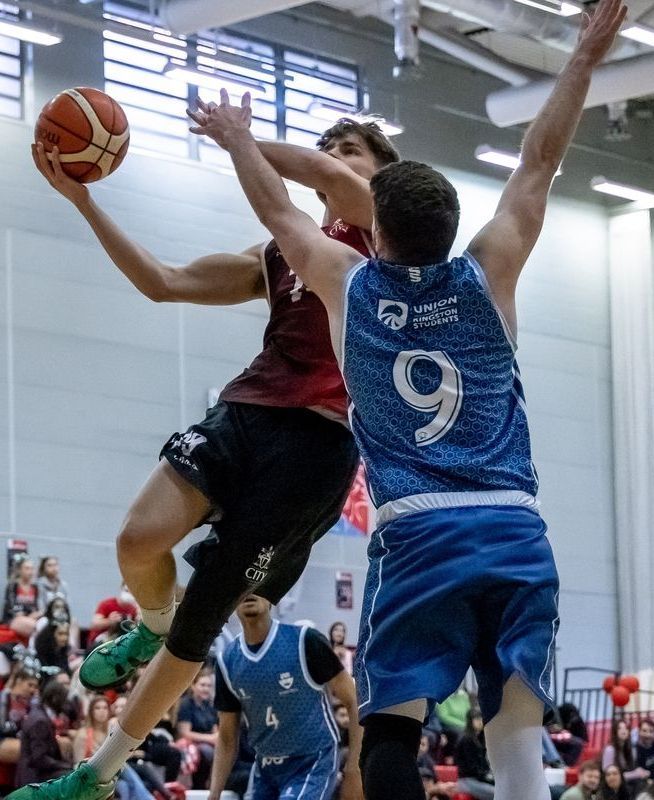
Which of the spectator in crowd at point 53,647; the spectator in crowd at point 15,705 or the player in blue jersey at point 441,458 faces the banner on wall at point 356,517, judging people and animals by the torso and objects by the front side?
the player in blue jersey

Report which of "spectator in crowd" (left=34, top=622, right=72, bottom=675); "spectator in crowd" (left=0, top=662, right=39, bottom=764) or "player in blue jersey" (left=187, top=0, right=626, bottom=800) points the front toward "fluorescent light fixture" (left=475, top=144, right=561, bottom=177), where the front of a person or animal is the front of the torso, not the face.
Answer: the player in blue jersey

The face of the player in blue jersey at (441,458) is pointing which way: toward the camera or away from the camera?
away from the camera

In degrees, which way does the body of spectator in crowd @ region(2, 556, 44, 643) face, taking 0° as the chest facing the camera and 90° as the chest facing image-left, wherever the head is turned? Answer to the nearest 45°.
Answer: approximately 315°

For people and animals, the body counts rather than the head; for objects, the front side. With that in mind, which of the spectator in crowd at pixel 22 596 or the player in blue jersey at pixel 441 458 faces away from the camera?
the player in blue jersey

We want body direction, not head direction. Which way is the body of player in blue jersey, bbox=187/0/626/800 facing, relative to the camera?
away from the camera
